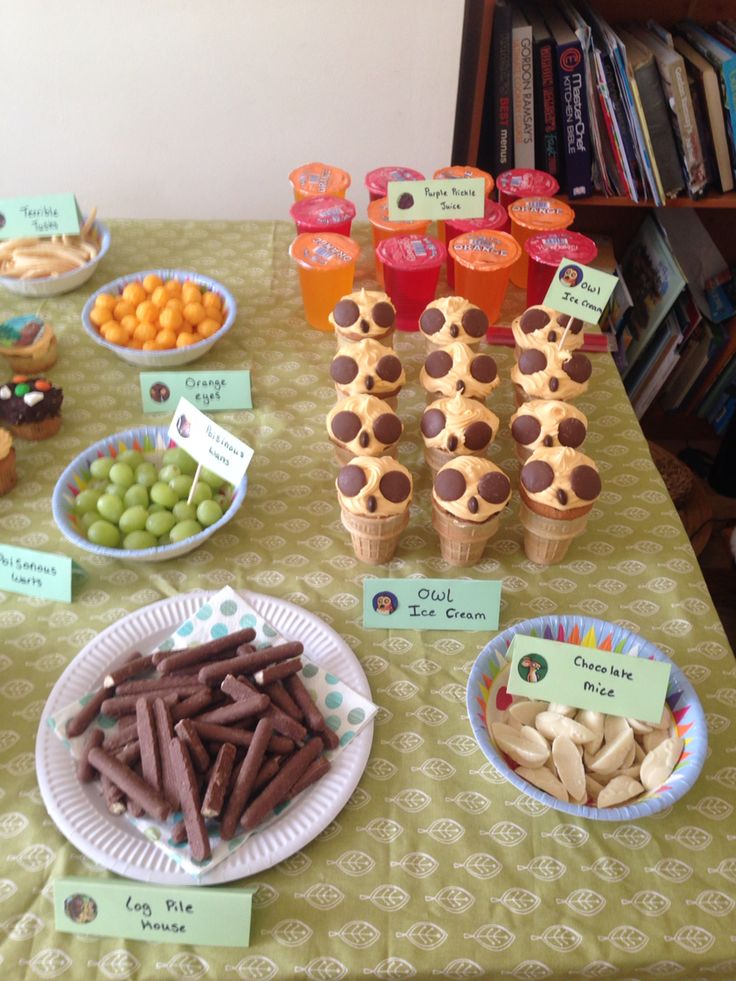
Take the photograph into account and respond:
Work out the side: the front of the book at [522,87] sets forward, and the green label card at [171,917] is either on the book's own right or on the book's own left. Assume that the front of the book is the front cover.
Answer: on the book's own right

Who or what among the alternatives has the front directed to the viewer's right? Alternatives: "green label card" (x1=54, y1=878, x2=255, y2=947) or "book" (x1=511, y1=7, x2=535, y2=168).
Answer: the book

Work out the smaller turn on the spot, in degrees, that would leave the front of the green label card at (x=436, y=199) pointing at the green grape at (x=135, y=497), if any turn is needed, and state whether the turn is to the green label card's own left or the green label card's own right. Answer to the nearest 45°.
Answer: approximately 45° to the green label card's own right

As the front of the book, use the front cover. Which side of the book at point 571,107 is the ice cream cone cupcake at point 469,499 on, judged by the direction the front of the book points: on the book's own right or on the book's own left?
on the book's own right

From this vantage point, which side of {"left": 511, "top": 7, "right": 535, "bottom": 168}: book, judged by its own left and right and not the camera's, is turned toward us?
right
